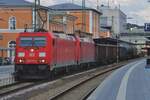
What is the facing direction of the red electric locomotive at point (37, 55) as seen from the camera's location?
facing the viewer and to the left of the viewer
